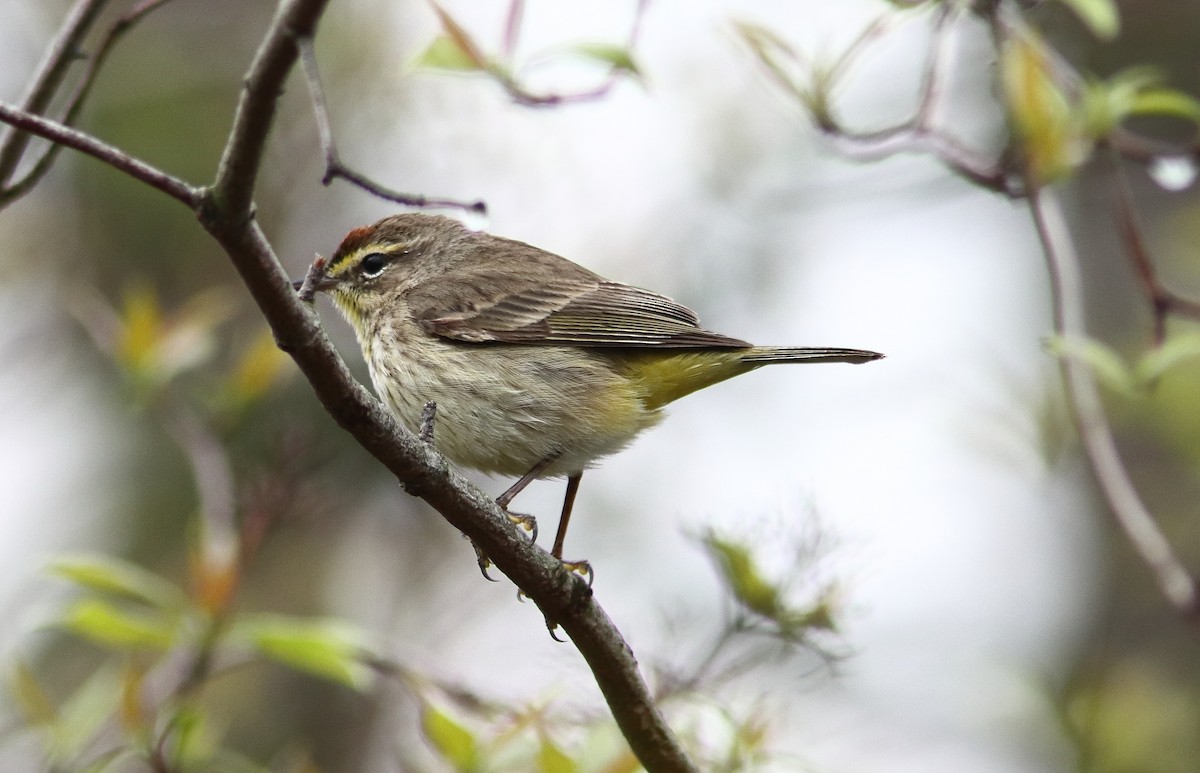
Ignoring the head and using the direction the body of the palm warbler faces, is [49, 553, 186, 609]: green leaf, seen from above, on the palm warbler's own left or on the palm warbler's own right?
on the palm warbler's own left

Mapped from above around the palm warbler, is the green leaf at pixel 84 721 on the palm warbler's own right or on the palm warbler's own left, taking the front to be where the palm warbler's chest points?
on the palm warbler's own left

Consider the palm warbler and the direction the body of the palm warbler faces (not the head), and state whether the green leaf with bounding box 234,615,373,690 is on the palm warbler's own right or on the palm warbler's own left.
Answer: on the palm warbler's own left

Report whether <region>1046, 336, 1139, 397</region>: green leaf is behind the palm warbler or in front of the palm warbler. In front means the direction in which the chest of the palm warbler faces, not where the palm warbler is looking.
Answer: behind

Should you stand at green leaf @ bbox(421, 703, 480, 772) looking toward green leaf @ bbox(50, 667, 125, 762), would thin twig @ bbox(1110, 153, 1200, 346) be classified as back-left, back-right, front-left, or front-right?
back-right

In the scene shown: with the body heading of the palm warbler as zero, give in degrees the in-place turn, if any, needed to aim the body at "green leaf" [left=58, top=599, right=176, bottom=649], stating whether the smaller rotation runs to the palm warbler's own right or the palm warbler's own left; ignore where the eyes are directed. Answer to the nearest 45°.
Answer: approximately 45° to the palm warbler's own left

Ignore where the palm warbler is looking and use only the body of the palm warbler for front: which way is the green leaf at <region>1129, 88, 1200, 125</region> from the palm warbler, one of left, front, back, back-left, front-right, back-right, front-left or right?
back

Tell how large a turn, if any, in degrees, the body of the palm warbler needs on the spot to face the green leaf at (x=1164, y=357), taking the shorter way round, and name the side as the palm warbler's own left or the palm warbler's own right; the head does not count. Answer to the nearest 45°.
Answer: approximately 135° to the palm warbler's own left

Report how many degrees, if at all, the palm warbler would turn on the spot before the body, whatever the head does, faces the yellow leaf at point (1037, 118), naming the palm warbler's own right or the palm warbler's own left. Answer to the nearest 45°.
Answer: approximately 180°

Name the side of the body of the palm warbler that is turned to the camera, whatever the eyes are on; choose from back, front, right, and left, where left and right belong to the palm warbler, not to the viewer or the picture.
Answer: left

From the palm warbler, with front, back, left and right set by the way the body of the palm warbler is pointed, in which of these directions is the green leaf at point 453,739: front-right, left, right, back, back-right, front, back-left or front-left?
left

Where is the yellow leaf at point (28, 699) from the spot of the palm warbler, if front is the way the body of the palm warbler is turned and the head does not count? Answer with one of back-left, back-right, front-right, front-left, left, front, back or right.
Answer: front-left
